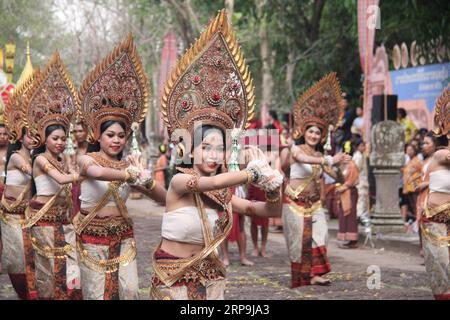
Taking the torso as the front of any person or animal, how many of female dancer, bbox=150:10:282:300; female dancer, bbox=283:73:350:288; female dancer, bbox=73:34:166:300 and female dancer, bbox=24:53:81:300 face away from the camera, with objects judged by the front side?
0

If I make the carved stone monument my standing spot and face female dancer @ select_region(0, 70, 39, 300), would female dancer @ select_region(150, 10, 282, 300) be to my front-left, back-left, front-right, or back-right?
front-left

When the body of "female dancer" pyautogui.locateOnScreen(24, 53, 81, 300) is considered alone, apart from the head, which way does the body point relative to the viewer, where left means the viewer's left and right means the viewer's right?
facing the viewer and to the right of the viewer

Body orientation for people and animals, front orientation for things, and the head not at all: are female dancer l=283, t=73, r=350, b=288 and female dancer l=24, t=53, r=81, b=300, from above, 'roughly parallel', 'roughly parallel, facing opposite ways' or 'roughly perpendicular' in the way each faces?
roughly parallel

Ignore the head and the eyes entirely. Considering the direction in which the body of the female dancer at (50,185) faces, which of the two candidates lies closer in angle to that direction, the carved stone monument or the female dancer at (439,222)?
the female dancer

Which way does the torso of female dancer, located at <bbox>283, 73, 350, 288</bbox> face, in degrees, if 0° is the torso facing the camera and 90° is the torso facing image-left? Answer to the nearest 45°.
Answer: approximately 315°

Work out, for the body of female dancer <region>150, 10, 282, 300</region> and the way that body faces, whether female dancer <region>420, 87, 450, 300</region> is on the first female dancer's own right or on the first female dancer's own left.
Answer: on the first female dancer's own left

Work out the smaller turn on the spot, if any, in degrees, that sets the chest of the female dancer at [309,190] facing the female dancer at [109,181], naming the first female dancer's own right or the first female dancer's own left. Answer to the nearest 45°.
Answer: approximately 90° to the first female dancer's own right

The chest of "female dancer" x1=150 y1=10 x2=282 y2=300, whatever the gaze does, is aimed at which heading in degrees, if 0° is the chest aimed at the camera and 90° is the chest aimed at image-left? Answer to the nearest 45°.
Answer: approximately 315°

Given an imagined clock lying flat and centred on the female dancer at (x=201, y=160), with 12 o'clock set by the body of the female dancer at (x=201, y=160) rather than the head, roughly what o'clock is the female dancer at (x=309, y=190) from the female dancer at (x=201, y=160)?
the female dancer at (x=309, y=190) is roughly at 8 o'clock from the female dancer at (x=201, y=160).

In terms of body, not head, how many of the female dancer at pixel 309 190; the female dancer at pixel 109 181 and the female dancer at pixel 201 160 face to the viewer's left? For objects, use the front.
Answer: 0

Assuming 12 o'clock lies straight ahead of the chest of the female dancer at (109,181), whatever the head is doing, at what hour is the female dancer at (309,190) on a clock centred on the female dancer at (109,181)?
the female dancer at (309,190) is roughly at 9 o'clock from the female dancer at (109,181).

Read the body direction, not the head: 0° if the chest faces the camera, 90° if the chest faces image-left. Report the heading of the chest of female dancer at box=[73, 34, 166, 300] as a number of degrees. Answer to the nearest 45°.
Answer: approximately 315°

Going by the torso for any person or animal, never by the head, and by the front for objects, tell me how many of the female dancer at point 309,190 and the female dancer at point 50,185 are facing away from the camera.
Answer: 0
